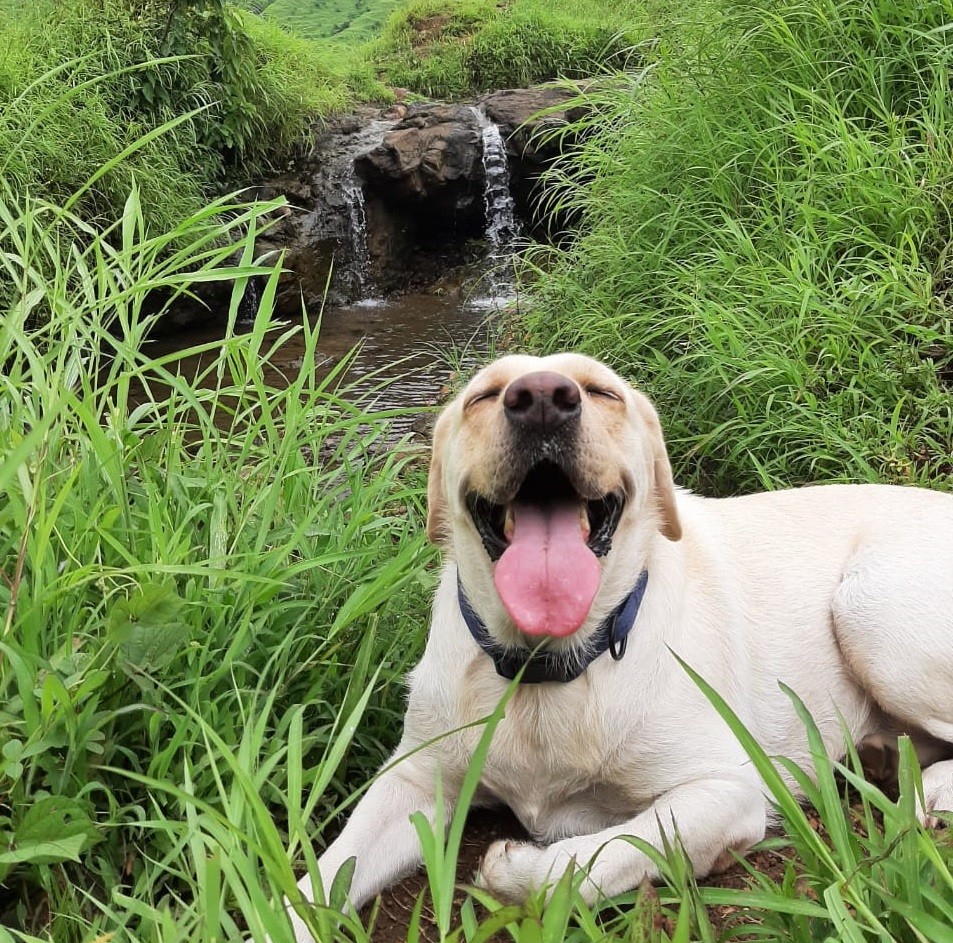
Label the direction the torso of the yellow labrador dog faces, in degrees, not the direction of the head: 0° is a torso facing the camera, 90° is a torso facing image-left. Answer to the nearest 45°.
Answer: approximately 45°

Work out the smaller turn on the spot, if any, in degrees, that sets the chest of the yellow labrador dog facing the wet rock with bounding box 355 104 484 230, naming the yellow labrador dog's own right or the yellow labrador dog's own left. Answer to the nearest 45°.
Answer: approximately 135° to the yellow labrador dog's own right

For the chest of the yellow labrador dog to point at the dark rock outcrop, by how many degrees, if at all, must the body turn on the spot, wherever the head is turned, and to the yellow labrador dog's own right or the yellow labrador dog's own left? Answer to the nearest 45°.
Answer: approximately 135° to the yellow labrador dog's own right

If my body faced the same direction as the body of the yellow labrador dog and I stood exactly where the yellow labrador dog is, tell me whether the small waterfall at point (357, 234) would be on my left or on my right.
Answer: on my right

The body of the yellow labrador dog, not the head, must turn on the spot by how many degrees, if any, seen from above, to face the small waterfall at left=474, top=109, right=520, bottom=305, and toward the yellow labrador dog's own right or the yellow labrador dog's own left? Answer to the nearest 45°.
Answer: approximately 135° to the yellow labrador dog's own right
